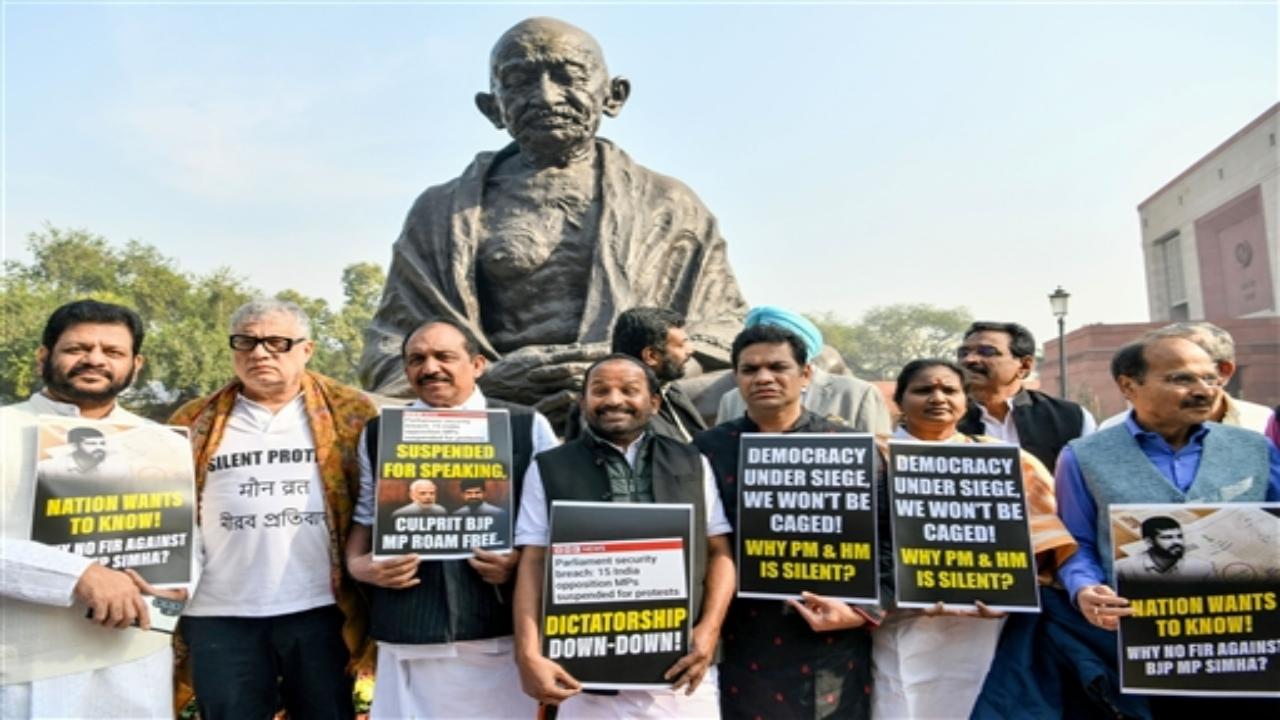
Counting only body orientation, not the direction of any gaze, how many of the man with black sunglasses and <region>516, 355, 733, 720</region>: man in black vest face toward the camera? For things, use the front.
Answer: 2

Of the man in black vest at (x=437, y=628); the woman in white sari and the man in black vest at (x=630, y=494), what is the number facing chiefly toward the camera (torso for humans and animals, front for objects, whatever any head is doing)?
3

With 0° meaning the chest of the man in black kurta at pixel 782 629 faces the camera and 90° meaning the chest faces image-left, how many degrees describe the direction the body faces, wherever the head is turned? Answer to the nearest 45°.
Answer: approximately 0°

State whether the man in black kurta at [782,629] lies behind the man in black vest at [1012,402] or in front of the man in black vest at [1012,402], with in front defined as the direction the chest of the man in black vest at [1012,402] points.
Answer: in front

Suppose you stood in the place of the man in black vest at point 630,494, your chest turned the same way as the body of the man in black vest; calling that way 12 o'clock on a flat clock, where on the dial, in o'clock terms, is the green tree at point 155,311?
The green tree is roughly at 5 o'clock from the man in black vest.

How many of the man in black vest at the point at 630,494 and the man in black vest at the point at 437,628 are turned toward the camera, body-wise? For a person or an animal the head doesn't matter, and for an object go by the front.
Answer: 2

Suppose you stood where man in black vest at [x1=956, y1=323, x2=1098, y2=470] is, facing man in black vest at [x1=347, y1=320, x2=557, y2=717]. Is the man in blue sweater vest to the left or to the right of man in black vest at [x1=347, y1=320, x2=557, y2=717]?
left
